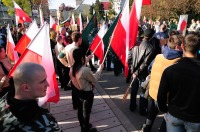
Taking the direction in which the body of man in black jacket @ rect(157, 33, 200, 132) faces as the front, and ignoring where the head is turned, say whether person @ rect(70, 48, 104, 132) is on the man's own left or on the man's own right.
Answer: on the man's own left

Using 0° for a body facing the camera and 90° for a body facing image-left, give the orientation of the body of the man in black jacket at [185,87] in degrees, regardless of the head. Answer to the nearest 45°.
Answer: approximately 180°

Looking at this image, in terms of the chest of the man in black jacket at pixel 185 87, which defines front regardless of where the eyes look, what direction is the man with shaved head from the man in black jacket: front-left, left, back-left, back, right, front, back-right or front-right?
back-left

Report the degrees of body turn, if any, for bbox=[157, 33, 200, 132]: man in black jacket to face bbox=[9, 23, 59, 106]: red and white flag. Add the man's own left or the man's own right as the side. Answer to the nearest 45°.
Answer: approximately 90° to the man's own left

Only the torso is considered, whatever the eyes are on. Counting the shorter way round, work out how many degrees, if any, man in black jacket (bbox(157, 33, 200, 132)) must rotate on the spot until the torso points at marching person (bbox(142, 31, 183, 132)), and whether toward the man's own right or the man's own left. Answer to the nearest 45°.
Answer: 0° — they already face them

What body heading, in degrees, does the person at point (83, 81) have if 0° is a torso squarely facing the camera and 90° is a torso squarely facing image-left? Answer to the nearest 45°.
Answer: approximately 225°

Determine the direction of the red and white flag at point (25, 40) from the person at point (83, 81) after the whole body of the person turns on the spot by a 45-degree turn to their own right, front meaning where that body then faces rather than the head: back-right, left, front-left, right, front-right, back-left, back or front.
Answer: back-left

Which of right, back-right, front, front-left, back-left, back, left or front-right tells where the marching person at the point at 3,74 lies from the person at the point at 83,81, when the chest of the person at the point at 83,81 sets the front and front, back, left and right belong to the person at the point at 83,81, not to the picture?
back-left

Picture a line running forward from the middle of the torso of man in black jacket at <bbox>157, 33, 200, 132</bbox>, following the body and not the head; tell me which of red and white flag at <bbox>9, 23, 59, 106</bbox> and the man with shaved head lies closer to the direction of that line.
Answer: the red and white flag

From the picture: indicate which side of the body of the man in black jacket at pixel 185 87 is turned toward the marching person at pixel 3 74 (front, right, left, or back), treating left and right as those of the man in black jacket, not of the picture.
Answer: left

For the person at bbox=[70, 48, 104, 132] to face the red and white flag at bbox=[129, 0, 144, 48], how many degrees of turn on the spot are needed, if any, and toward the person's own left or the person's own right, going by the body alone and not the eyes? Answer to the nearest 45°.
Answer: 0° — they already face it
